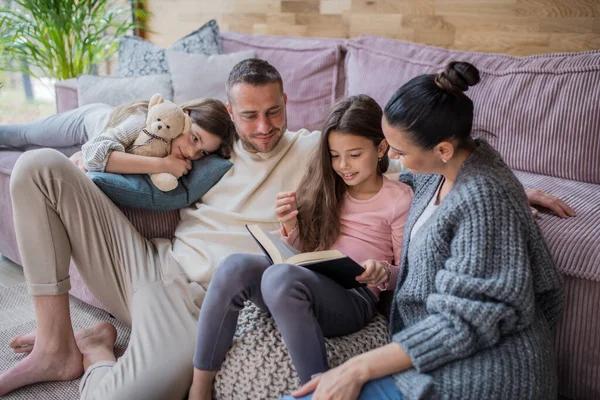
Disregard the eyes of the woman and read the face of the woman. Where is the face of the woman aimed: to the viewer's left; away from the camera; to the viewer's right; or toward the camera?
to the viewer's left

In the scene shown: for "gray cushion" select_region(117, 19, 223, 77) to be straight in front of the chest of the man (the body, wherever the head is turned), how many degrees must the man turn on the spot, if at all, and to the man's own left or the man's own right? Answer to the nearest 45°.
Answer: approximately 135° to the man's own right

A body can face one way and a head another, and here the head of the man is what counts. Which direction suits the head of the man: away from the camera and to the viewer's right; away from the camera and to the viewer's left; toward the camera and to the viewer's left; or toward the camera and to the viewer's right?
toward the camera and to the viewer's right

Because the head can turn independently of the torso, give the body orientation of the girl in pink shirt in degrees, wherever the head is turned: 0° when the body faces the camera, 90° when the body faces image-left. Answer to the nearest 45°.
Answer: approximately 45°

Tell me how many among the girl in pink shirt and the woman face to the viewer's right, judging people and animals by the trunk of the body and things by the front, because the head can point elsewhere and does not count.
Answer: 0

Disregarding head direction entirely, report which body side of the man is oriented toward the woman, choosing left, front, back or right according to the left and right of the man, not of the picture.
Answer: left

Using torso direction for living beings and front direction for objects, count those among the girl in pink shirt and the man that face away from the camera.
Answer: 0

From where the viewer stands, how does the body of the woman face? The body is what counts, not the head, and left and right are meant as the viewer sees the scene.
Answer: facing to the left of the viewer

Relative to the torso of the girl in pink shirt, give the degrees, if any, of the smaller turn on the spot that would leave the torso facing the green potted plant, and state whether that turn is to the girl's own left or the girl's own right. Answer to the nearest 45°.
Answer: approximately 90° to the girl's own right

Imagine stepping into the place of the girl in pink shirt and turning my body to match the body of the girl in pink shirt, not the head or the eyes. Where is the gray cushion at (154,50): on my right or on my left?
on my right
